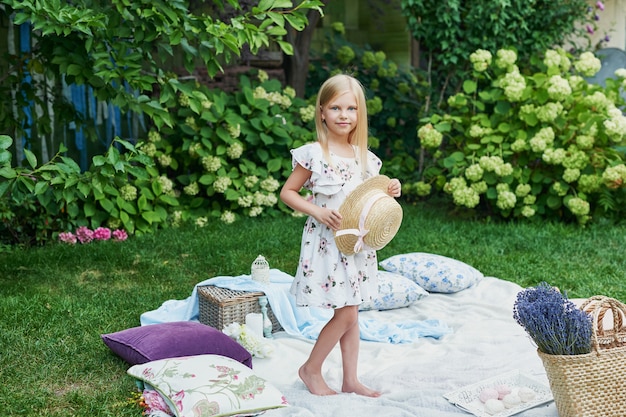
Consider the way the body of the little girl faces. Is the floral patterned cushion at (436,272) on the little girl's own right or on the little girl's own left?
on the little girl's own left

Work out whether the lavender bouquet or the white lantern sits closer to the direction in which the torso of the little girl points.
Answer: the lavender bouquet

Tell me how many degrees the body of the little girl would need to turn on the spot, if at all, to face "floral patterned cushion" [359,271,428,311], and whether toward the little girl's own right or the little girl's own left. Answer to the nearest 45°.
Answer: approximately 135° to the little girl's own left

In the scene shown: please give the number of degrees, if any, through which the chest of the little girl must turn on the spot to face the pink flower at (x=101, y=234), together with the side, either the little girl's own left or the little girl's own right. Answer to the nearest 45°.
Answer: approximately 180°

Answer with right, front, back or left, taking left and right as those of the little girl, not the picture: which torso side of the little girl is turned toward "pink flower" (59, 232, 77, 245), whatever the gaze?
back

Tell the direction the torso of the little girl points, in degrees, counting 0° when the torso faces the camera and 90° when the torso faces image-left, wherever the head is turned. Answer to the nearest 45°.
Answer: approximately 315°

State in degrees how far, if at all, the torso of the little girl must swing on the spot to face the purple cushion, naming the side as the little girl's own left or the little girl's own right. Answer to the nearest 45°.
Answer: approximately 135° to the little girl's own right

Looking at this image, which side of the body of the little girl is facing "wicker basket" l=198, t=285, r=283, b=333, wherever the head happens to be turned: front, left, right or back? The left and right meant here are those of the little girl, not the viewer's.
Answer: back

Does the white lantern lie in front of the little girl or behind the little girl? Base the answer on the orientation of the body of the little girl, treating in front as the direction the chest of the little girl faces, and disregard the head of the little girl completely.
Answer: behind
